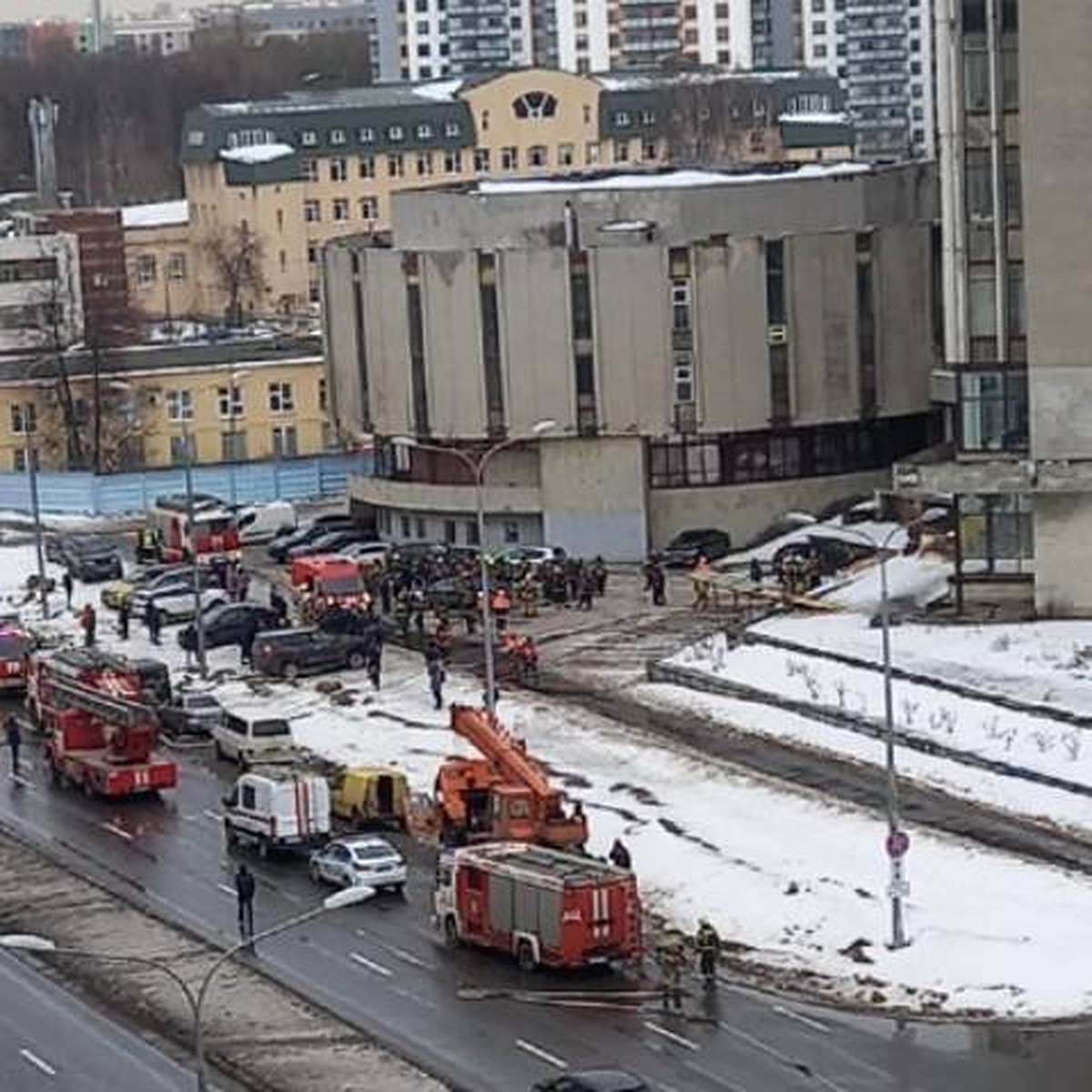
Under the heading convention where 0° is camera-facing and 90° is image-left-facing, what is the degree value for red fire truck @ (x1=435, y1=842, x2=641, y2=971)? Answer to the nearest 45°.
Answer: approximately 135°

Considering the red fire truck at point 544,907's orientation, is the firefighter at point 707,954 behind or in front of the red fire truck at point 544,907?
behind

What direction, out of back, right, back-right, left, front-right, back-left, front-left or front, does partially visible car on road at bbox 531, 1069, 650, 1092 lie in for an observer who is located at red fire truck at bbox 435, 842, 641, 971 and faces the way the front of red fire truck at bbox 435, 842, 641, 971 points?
back-left
